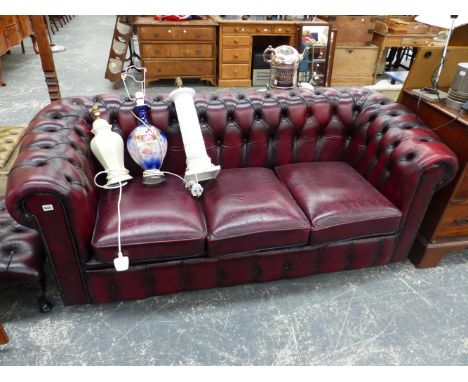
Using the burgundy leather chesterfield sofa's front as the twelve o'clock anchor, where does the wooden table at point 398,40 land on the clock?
The wooden table is roughly at 7 o'clock from the burgundy leather chesterfield sofa.

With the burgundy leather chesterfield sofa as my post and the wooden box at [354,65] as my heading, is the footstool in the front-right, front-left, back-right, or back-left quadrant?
back-left

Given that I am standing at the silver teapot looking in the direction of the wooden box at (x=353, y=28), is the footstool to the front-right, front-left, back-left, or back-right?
back-left

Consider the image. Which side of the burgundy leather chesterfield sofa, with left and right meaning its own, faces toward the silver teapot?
back

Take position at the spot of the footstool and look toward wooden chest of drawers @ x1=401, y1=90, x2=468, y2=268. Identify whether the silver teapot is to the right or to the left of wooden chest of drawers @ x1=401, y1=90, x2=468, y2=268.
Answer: left

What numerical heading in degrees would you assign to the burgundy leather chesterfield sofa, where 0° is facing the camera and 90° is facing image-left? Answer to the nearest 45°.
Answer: approximately 0°

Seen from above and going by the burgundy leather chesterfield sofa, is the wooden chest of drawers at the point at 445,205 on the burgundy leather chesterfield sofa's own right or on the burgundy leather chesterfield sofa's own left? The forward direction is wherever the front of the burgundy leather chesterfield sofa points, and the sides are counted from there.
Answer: on the burgundy leather chesterfield sofa's own left

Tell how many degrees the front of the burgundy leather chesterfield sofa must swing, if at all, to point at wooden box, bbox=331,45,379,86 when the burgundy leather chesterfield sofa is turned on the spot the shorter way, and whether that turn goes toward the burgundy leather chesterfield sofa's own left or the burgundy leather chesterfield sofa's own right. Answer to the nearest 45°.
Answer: approximately 135° to the burgundy leather chesterfield sofa's own left

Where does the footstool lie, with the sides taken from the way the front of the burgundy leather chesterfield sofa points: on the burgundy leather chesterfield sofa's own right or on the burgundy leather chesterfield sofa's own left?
on the burgundy leather chesterfield sofa's own right

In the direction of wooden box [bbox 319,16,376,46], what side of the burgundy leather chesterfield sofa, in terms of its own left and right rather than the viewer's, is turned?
back
